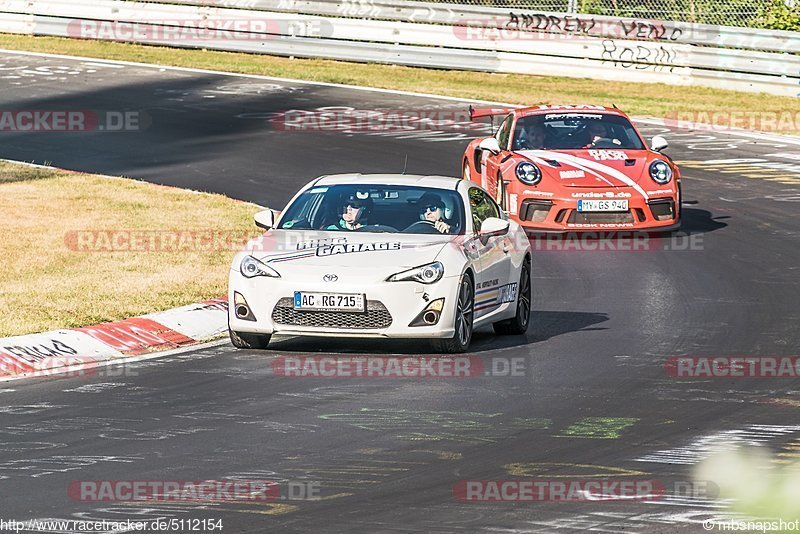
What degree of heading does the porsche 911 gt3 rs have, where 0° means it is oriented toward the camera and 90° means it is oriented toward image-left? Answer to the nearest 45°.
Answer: approximately 0°

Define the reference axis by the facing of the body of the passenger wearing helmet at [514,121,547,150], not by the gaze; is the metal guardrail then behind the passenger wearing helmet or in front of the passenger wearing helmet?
behind

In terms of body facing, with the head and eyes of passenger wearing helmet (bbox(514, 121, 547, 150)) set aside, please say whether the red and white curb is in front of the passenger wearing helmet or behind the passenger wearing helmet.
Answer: in front

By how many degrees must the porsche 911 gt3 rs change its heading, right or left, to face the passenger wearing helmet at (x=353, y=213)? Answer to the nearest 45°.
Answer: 0° — it already faces them

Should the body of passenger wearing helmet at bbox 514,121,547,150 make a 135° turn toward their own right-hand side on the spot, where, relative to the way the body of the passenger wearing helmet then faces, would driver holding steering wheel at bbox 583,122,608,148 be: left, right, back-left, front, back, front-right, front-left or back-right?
back-right

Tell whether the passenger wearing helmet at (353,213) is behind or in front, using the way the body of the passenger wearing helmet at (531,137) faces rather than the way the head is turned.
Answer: in front

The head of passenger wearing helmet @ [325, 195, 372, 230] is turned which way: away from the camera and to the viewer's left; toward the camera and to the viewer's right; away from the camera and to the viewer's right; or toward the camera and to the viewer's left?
toward the camera and to the viewer's left

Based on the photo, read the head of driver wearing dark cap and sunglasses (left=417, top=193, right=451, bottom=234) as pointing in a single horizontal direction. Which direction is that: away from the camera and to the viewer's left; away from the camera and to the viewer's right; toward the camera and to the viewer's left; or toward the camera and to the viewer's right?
toward the camera and to the viewer's left

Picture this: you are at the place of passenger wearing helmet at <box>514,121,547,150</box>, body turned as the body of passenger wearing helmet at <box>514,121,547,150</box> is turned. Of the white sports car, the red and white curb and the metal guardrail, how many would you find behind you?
1
